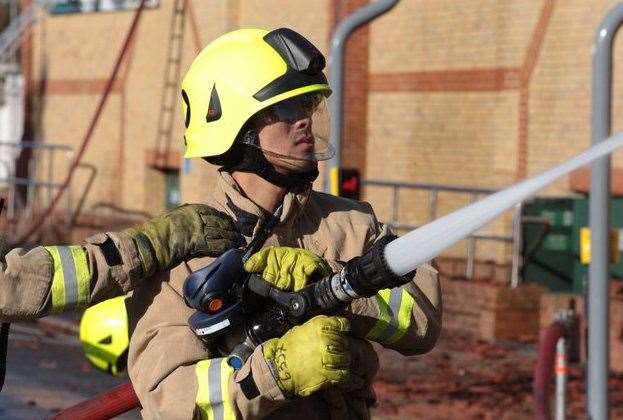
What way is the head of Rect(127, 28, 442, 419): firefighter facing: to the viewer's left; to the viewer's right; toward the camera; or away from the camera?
to the viewer's right

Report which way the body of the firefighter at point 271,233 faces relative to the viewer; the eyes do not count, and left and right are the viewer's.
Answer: facing the viewer and to the right of the viewer

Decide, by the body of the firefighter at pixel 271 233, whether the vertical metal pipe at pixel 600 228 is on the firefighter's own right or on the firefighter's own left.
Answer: on the firefighter's own left

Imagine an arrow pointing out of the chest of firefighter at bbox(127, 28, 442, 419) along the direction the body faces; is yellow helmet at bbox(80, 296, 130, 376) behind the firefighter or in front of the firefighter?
behind

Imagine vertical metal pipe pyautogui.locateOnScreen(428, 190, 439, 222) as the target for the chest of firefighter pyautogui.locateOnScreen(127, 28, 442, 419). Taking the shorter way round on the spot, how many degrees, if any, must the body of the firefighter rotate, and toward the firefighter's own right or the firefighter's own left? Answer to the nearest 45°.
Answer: approximately 135° to the firefighter's own left

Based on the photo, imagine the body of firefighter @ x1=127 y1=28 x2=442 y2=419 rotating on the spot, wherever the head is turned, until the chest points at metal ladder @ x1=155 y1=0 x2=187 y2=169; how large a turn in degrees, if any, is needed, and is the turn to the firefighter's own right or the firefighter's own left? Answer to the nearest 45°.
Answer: approximately 135° to the firefighter's own left
